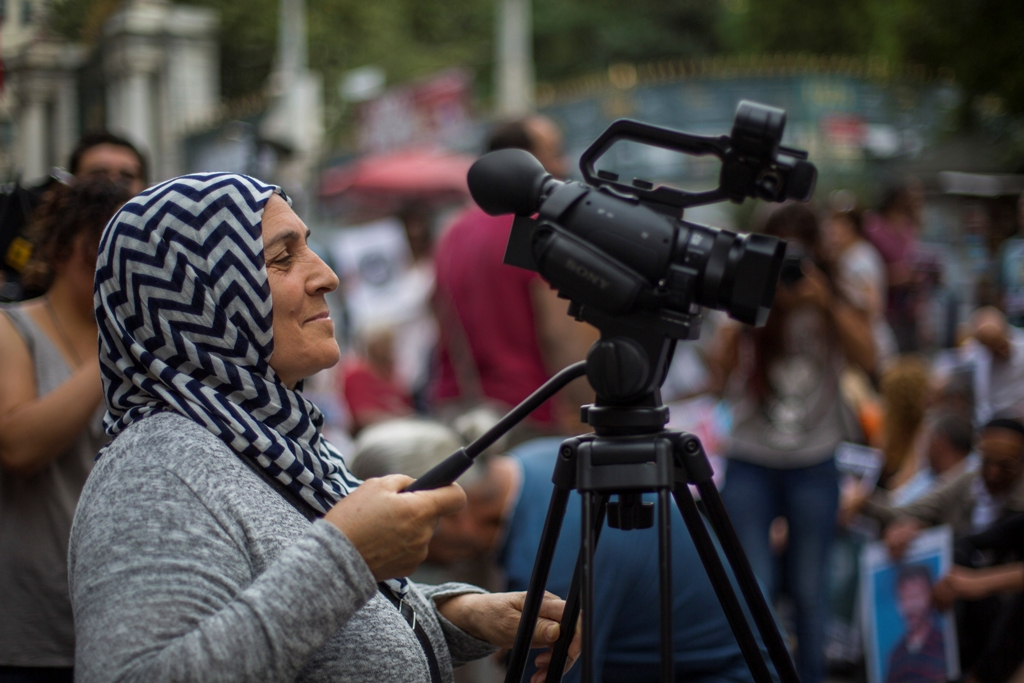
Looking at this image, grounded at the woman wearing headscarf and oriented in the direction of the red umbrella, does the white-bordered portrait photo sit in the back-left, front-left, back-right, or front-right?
front-right

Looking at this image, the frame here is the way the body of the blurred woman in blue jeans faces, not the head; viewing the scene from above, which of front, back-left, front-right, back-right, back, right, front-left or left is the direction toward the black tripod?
front

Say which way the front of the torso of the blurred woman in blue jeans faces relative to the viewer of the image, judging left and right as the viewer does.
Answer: facing the viewer

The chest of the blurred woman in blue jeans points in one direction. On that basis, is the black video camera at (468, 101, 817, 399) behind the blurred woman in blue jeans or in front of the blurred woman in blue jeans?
in front

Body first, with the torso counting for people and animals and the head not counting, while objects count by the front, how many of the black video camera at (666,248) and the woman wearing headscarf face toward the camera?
0

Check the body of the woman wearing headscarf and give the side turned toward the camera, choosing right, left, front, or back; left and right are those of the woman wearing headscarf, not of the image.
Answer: right

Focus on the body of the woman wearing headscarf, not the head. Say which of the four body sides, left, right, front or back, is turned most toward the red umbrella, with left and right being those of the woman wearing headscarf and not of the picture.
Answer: left

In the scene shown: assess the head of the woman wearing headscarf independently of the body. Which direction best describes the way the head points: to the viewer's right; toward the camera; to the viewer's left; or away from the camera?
to the viewer's right

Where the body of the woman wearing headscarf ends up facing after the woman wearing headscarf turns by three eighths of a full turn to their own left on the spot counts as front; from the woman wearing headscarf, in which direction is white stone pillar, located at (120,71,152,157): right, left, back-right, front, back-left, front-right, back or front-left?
front-right

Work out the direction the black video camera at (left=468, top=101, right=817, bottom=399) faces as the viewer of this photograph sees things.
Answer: facing to the right of the viewer

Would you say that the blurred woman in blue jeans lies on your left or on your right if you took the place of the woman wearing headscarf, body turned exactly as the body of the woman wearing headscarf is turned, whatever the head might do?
on your left

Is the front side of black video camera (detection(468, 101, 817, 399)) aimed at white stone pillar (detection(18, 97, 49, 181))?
no
